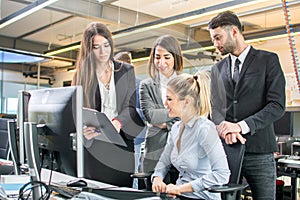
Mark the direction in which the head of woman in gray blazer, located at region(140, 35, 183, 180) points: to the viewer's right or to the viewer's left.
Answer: to the viewer's left

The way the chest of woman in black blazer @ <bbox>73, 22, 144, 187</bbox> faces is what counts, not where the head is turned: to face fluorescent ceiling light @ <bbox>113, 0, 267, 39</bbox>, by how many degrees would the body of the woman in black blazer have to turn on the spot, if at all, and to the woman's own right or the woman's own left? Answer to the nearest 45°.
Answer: approximately 135° to the woman's own left

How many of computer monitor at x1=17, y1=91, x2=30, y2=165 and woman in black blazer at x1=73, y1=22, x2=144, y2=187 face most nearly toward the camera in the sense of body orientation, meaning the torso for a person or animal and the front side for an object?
1

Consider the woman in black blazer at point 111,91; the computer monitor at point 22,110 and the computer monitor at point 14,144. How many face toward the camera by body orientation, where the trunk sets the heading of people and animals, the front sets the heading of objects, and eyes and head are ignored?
1

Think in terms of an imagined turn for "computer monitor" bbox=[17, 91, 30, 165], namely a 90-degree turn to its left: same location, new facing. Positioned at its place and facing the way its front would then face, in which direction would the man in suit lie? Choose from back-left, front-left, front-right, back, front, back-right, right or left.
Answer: left

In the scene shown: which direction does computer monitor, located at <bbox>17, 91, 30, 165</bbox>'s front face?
to the viewer's left

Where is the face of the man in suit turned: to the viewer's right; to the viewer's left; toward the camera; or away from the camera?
to the viewer's left

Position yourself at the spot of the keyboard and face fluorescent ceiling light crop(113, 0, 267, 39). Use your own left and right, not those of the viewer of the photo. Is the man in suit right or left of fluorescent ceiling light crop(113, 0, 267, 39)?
right

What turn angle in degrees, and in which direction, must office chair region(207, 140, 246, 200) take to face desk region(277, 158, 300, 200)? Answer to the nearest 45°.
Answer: approximately 135° to its right
